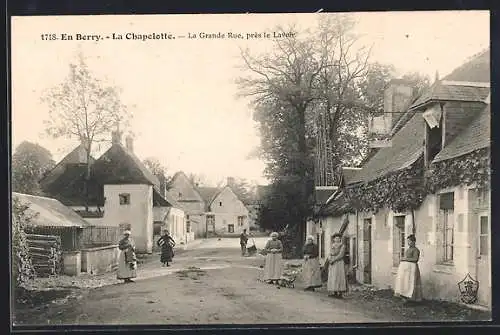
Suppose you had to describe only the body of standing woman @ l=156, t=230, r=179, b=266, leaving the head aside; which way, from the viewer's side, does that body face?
toward the camera

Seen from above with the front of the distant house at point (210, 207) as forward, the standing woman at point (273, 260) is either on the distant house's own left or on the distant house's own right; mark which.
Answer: on the distant house's own left

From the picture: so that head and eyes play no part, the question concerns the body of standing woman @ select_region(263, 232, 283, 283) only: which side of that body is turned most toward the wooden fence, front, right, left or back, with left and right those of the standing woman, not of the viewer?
right

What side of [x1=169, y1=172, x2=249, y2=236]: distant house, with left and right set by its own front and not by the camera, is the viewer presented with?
front

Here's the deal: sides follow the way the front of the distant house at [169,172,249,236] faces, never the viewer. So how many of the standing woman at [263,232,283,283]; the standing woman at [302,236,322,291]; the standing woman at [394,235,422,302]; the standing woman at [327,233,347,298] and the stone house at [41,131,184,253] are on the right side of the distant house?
1

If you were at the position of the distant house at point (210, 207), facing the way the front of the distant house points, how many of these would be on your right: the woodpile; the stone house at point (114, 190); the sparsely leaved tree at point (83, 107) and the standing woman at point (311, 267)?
3

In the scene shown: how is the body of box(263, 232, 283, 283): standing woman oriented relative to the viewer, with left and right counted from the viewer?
facing the viewer

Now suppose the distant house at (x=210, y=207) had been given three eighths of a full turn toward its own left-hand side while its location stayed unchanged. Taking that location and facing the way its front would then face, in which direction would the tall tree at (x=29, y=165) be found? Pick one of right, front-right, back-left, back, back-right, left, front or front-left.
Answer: back-left
